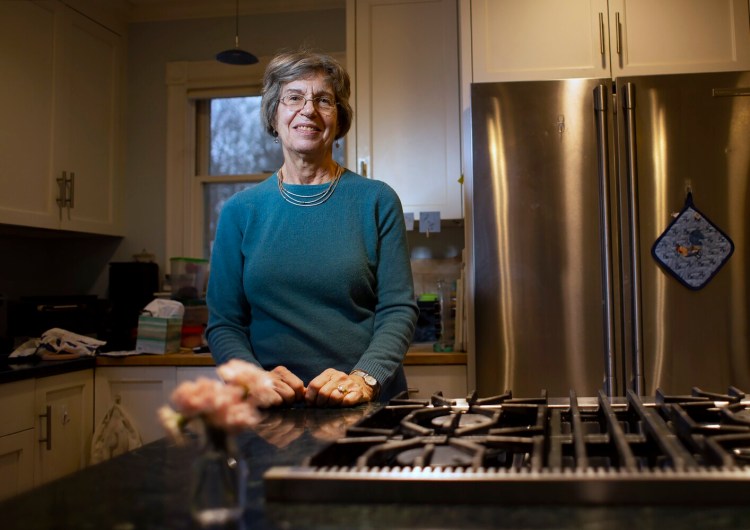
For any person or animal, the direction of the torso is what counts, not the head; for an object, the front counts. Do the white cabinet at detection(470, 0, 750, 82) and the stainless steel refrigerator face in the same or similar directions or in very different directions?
same or similar directions

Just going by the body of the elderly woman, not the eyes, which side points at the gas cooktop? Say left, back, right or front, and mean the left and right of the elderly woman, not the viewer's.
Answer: front

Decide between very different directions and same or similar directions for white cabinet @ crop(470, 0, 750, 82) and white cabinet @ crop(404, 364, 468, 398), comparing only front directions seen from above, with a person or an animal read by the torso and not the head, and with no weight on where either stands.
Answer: same or similar directions

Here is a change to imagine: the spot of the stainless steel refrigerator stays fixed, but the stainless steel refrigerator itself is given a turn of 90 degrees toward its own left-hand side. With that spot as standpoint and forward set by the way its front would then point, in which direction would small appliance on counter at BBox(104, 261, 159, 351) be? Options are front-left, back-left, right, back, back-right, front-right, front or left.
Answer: back

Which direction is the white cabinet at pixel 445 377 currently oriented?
toward the camera

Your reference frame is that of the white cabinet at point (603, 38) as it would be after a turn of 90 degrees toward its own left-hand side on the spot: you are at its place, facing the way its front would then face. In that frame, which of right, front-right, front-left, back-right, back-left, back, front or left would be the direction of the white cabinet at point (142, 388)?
back

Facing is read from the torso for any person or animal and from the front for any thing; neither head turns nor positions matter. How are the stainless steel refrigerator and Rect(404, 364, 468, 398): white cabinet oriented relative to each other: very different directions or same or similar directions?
same or similar directions

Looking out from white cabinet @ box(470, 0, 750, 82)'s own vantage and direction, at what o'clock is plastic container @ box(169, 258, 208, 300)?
The plastic container is roughly at 3 o'clock from the white cabinet.

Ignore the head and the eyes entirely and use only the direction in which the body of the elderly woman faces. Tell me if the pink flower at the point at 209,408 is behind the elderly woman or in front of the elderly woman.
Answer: in front

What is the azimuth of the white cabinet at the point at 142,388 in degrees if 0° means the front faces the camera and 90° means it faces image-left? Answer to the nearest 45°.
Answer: approximately 0°

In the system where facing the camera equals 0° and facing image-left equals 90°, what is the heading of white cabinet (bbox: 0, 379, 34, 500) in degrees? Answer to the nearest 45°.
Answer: approximately 315°
